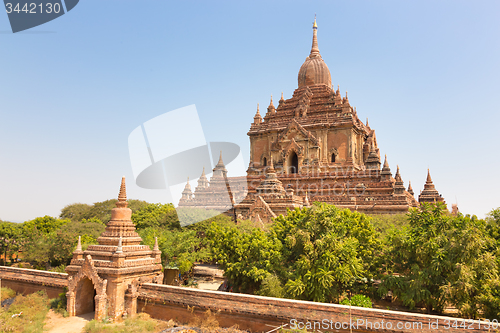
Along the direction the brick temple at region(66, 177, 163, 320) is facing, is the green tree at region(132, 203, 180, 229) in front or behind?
behind

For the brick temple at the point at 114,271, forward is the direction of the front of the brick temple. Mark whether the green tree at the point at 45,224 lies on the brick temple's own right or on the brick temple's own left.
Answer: on the brick temple's own right

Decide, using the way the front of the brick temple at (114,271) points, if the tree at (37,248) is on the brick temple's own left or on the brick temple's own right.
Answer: on the brick temple's own right

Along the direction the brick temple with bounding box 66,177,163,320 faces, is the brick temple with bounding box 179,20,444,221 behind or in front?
behind

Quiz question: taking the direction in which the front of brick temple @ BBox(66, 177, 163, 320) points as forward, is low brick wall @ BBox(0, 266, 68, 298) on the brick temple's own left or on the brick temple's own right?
on the brick temple's own right

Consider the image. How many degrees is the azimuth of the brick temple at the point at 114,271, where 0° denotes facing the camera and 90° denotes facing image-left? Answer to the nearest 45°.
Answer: approximately 45°

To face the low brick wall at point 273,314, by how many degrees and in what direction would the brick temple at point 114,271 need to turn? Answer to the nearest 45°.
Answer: approximately 90° to its left

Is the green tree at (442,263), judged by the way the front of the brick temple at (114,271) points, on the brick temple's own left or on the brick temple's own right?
on the brick temple's own left

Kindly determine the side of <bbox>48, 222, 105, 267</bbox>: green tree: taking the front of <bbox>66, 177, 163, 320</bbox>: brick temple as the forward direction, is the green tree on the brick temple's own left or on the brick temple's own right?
on the brick temple's own right

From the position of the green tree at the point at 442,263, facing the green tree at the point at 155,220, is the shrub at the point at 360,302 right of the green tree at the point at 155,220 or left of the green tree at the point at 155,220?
left

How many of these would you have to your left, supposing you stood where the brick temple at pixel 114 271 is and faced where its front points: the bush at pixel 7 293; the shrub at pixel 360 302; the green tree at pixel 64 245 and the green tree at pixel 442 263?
2

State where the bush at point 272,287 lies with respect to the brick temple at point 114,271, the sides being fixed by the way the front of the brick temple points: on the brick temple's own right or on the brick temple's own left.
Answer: on the brick temple's own left

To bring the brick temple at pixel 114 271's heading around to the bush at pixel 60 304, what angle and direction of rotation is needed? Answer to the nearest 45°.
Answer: approximately 90° to its right
